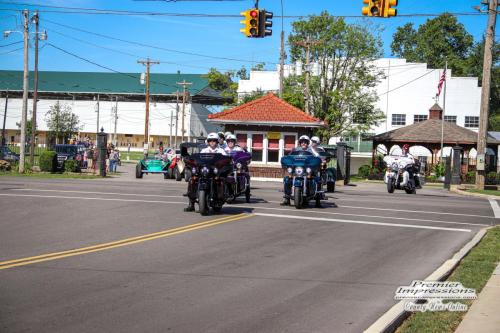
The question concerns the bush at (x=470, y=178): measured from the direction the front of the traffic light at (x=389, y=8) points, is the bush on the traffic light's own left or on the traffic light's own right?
on the traffic light's own left

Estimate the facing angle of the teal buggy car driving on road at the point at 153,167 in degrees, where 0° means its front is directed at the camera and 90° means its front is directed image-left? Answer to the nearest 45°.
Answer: approximately 0°

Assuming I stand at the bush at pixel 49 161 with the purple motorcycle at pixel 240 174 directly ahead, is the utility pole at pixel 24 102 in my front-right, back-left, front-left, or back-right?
back-right

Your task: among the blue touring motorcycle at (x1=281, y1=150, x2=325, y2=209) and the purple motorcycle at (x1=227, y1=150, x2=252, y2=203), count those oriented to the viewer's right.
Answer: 0

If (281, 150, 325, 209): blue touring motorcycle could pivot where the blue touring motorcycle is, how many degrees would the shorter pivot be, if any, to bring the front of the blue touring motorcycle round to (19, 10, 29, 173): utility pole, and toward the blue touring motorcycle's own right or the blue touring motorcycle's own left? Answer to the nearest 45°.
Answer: approximately 135° to the blue touring motorcycle's own right

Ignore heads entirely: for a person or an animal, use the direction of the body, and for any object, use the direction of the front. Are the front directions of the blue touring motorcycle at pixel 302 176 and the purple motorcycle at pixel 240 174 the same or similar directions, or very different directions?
same or similar directions

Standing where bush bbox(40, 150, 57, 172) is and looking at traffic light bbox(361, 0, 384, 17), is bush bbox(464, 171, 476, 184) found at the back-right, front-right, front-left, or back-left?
front-left

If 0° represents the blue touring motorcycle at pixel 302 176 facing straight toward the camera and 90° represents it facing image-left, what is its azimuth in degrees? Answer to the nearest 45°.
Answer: approximately 0°

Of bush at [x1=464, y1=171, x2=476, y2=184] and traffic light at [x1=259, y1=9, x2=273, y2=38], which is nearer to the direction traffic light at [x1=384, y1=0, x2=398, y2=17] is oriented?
the bush
